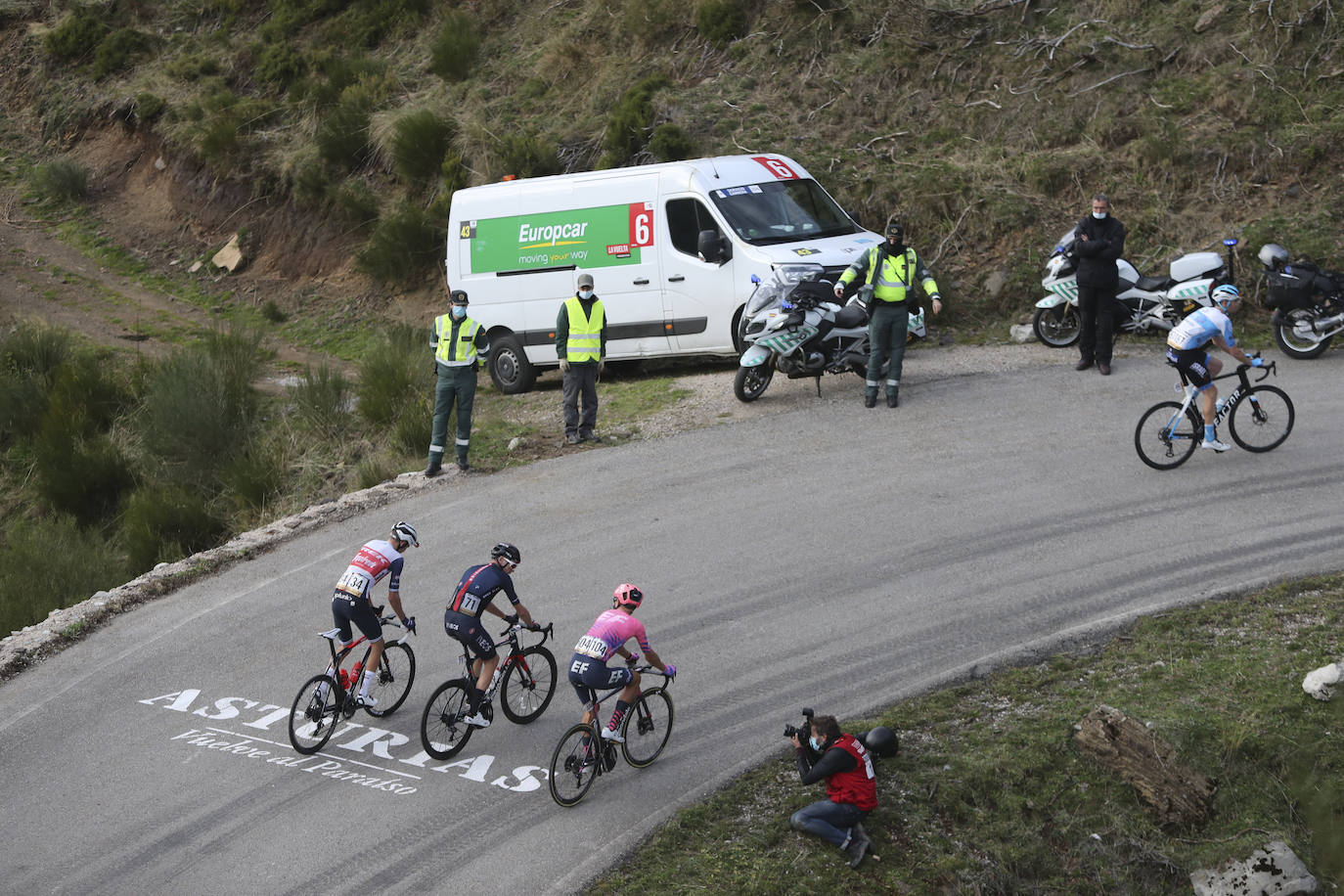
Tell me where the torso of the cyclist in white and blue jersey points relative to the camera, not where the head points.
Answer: to the viewer's right

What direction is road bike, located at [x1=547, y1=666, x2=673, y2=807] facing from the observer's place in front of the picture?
facing away from the viewer and to the right of the viewer

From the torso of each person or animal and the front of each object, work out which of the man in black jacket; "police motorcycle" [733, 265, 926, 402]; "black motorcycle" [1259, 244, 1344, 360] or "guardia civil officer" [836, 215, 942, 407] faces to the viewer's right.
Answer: "black motorcycle" [1259, 244, 1344, 360]

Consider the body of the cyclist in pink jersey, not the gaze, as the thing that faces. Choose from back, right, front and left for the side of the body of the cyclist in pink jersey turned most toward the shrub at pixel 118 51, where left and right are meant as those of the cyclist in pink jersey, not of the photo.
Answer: left

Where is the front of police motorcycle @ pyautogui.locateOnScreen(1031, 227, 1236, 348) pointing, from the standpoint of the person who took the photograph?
facing to the left of the viewer

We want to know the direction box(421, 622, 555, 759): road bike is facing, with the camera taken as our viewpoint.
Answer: facing away from the viewer and to the right of the viewer

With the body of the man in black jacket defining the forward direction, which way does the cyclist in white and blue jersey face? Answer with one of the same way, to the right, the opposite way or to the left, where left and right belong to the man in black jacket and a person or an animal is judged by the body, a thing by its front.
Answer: to the left

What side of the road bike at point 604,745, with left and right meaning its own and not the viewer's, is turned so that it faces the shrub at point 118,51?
left

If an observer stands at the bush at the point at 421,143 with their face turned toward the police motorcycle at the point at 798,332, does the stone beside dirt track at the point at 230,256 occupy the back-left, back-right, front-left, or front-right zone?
back-right

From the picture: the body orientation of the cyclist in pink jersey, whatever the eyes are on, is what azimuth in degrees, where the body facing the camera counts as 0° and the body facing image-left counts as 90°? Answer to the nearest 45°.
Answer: approximately 225°

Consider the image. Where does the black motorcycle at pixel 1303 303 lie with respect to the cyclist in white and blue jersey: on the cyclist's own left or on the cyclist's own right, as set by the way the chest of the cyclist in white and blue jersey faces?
on the cyclist's own left

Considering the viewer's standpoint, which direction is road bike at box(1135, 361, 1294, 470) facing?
facing to the right of the viewer

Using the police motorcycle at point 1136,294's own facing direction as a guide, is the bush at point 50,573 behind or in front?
in front

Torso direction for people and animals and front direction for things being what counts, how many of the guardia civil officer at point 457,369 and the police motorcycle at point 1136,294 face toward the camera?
1

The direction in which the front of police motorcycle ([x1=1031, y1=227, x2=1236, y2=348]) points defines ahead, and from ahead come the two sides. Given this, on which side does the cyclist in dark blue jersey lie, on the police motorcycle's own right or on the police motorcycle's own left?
on the police motorcycle's own left
